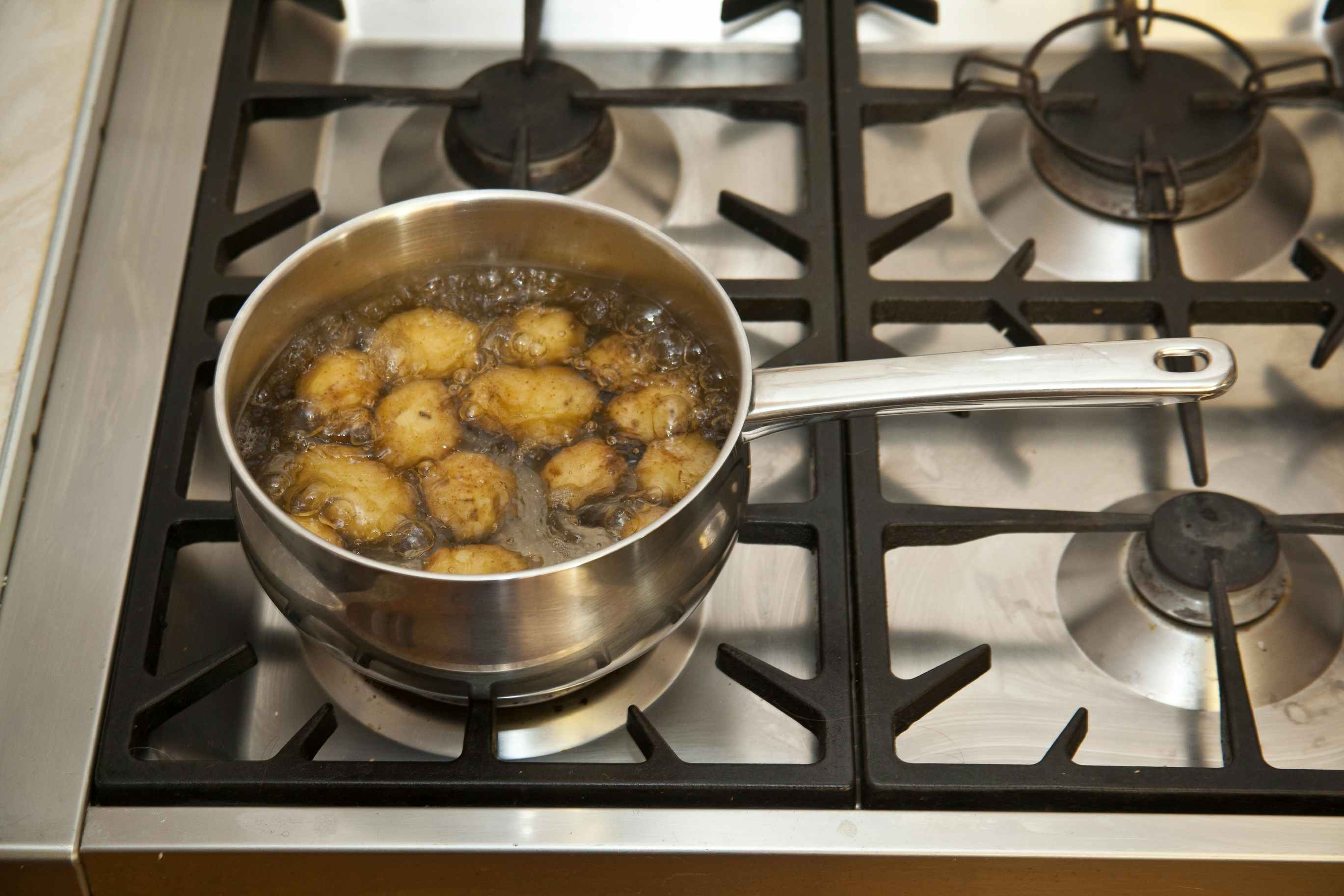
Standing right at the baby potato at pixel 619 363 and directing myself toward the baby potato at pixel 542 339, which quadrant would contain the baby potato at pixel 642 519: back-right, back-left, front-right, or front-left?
back-left

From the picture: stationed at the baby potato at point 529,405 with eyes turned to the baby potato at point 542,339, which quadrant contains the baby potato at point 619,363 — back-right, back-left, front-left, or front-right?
front-right

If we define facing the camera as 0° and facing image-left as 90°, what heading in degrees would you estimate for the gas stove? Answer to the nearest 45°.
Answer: approximately 0°
